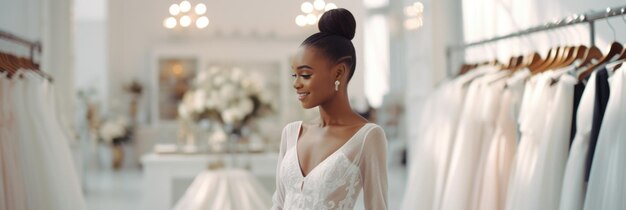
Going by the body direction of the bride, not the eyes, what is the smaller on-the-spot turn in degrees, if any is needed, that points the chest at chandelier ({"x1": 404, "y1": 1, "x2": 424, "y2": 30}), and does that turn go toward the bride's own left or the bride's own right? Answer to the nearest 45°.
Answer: approximately 135° to the bride's own right

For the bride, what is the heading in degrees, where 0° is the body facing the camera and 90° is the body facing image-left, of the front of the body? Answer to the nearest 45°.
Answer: approximately 45°

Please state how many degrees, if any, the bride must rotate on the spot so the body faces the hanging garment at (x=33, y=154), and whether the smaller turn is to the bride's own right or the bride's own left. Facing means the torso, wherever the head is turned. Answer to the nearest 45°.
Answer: approximately 90° to the bride's own right

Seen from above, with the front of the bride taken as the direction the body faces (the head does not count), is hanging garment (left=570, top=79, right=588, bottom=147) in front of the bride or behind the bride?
behind

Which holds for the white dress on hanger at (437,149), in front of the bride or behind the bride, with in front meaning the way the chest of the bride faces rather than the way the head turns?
behind

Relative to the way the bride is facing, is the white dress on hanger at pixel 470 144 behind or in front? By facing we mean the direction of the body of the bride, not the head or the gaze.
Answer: behind

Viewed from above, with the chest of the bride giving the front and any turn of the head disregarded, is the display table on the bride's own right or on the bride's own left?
on the bride's own right
